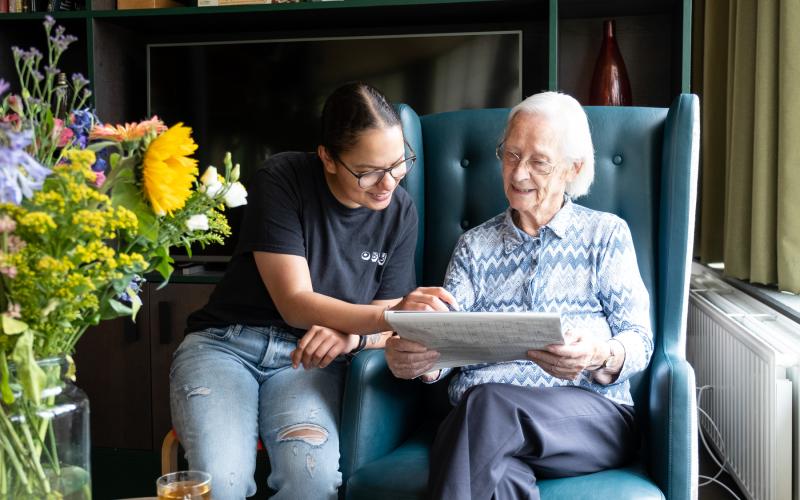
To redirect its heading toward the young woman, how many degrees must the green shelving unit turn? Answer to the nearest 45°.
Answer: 0° — it already faces them

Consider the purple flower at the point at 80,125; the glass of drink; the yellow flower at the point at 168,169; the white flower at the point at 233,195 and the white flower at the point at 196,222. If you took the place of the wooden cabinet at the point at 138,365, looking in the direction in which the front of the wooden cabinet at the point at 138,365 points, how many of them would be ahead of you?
5

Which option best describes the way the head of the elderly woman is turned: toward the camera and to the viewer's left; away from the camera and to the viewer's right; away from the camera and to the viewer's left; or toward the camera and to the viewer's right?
toward the camera and to the viewer's left

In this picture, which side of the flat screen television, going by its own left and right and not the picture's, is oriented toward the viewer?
front

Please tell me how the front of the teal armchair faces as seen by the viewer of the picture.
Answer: facing the viewer

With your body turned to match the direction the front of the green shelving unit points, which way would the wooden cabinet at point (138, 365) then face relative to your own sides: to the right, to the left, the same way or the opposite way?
the same way

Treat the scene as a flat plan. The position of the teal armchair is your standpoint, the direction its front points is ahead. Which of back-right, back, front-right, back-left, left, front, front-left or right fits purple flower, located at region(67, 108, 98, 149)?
front-right

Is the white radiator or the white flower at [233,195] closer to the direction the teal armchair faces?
the white flower

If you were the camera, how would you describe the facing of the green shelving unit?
facing the viewer

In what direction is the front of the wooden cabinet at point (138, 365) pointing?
toward the camera

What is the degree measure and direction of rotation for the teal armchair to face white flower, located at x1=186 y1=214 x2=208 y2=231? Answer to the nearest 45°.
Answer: approximately 45° to its right

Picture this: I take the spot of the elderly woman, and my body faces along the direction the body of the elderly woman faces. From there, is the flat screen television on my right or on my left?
on my right

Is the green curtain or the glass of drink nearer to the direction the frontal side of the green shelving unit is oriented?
the glass of drink

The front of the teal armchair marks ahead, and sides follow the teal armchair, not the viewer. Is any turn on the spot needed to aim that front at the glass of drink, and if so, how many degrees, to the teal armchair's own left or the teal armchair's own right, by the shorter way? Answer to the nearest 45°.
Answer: approximately 45° to the teal armchair's own right

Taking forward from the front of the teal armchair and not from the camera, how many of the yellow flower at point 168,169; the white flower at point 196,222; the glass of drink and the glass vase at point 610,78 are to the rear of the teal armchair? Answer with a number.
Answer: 1

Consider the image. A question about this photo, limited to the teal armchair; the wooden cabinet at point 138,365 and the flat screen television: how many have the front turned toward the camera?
3

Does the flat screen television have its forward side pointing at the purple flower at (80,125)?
yes

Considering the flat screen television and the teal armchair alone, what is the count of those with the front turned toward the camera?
2

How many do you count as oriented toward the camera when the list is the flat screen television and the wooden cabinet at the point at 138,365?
2
